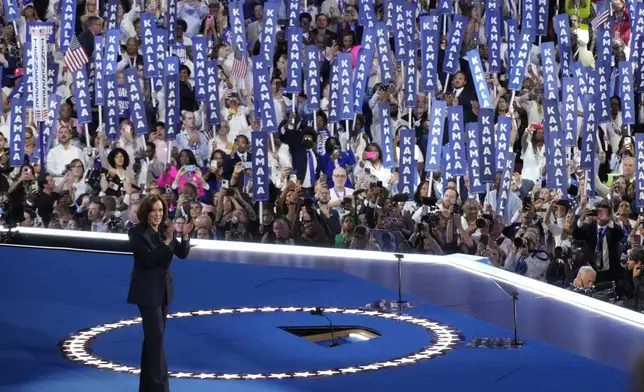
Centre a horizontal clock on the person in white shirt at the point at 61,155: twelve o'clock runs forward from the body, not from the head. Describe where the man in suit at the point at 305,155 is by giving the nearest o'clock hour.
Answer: The man in suit is roughly at 10 o'clock from the person in white shirt.

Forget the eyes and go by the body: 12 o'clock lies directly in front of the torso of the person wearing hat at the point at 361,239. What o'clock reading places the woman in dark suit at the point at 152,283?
The woman in dark suit is roughly at 11 o'clock from the person wearing hat.

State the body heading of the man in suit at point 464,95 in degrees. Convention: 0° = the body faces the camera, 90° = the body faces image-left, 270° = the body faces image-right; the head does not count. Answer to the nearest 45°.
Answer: approximately 45°

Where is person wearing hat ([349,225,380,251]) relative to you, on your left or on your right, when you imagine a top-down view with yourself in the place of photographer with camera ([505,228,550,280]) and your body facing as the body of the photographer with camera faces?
on your right

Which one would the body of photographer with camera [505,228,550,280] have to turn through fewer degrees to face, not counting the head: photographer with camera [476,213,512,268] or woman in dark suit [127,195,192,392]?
the woman in dark suit

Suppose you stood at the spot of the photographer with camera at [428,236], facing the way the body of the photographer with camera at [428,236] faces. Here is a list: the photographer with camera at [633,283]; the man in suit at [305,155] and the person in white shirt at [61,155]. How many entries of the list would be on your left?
1
